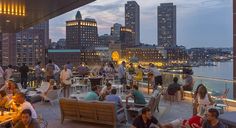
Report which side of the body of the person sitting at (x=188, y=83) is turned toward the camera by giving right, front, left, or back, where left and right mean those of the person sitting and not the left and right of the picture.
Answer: left

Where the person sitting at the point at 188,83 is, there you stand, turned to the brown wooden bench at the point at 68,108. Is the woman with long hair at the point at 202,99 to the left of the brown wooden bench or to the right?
left

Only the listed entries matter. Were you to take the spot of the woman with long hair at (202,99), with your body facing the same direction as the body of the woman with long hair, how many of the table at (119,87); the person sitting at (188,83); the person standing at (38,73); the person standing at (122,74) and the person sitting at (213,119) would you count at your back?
1

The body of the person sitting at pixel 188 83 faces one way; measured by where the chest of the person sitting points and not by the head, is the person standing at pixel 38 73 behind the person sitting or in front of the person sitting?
in front
